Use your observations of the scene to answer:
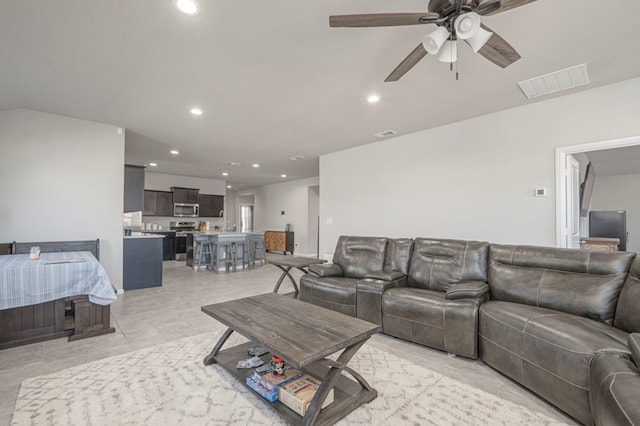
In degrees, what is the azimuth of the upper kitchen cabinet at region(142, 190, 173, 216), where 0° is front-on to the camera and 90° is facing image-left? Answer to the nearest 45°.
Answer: approximately 0°

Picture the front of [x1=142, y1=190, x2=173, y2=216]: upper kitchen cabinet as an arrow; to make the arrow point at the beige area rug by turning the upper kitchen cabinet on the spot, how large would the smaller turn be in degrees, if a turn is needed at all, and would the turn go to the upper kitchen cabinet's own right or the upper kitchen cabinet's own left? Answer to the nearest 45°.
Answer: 0° — it already faces it

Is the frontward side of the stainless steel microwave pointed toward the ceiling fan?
yes

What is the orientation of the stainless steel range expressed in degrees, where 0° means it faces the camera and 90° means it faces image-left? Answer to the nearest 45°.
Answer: approximately 0°

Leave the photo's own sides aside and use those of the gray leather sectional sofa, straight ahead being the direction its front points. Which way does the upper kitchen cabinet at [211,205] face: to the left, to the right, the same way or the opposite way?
to the left

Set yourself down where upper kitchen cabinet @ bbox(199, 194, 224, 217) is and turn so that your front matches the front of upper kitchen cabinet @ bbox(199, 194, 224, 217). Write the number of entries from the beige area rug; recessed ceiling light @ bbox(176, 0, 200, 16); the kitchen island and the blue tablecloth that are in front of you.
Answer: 4

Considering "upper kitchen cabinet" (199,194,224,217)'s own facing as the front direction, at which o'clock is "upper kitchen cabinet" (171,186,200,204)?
"upper kitchen cabinet" (171,186,200,204) is roughly at 2 o'clock from "upper kitchen cabinet" (199,194,224,217).

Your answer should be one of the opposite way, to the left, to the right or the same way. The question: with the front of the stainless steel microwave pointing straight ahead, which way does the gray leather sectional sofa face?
to the right
